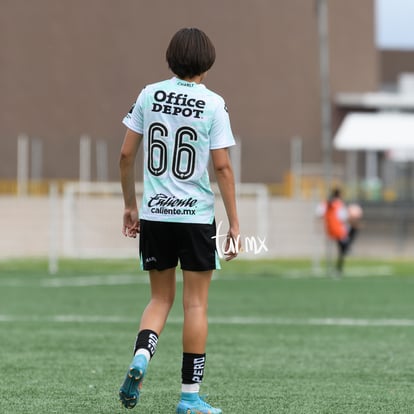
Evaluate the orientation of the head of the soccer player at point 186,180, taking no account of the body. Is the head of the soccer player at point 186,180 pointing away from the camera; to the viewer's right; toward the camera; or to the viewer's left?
away from the camera

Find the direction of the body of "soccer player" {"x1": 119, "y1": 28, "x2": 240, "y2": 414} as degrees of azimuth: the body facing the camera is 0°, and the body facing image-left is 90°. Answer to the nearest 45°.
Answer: approximately 180°
